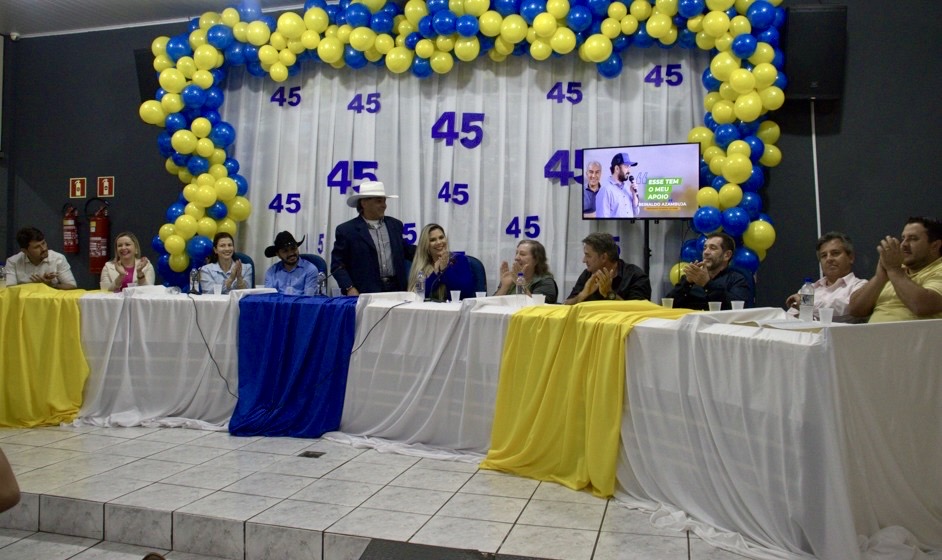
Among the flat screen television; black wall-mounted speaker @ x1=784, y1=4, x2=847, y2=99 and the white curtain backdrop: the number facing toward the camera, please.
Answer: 3

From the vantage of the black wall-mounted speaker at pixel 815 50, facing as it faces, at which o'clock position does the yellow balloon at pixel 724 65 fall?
The yellow balloon is roughly at 2 o'clock from the black wall-mounted speaker.

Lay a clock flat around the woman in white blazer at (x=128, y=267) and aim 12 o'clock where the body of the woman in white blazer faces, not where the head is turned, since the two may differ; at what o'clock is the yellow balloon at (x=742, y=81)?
The yellow balloon is roughly at 10 o'clock from the woman in white blazer.

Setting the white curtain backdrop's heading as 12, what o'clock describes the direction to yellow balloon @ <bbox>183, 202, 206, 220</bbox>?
The yellow balloon is roughly at 3 o'clock from the white curtain backdrop.

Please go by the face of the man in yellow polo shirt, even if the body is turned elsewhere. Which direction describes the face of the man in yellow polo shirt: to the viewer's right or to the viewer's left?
to the viewer's left

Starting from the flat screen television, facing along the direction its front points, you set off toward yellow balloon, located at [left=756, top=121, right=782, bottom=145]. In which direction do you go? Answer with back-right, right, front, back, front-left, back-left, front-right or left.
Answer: left

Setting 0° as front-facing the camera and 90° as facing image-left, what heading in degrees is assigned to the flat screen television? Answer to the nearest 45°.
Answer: approximately 0°

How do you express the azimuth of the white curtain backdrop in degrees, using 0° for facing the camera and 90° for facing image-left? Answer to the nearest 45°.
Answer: approximately 0°

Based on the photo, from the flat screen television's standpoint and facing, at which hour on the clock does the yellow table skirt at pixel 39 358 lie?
The yellow table skirt is roughly at 2 o'clock from the flat screen television.
